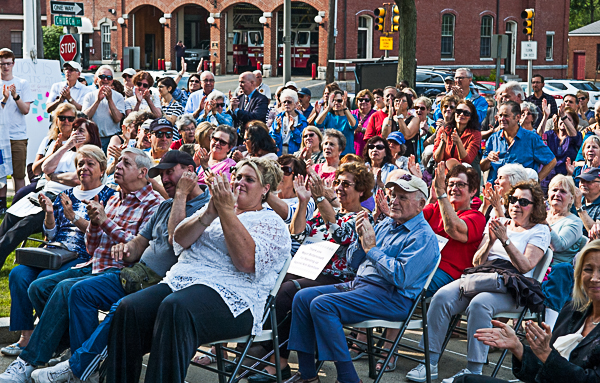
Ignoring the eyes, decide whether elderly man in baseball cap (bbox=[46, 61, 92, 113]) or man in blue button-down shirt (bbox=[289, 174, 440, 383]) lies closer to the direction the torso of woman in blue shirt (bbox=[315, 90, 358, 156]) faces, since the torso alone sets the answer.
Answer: the man in blue button-down shirt

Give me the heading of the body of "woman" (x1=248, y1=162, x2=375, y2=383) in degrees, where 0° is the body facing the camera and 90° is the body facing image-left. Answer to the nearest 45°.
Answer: approximately 45°

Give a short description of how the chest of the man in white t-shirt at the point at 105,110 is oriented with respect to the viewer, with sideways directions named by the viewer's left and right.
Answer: facing the viewer

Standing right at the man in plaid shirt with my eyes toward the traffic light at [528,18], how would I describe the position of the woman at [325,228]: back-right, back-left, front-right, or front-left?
front-right

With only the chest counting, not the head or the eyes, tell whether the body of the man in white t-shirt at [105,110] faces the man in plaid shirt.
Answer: yes

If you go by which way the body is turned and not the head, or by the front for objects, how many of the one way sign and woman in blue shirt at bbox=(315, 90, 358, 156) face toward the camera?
2

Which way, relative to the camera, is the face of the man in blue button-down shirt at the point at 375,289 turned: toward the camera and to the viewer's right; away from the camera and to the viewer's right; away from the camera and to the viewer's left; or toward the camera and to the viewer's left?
toward the camera and to the viewer's left

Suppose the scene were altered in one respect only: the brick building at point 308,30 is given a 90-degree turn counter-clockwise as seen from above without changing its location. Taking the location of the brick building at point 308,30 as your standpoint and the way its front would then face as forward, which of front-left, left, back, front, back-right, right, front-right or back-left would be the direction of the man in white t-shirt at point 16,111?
right

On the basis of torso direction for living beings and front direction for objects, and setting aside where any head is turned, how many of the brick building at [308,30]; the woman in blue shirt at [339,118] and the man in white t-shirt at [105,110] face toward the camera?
3

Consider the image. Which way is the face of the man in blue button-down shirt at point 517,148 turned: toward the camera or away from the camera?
toward the camera

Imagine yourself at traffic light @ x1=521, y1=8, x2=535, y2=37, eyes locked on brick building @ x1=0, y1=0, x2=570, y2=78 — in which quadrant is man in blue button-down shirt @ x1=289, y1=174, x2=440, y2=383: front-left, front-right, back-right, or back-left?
back-left

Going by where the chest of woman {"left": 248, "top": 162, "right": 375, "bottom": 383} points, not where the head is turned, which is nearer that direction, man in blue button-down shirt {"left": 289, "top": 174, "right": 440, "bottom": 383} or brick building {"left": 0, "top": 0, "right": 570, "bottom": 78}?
the man in blue button-down shirt

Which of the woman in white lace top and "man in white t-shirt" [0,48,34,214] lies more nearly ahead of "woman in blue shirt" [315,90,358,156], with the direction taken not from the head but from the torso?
the woman in white lace top

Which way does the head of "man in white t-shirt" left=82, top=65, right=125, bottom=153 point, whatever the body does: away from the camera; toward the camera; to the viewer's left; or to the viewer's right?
toward the camera

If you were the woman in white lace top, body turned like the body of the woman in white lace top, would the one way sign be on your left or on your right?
on your right

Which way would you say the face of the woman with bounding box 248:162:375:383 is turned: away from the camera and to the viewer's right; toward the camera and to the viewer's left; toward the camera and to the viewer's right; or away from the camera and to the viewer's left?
toward the camera and to the viewer's left

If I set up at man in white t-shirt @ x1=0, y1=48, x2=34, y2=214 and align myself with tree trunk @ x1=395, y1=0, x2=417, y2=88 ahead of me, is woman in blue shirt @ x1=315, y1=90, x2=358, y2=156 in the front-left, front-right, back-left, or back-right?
front-right

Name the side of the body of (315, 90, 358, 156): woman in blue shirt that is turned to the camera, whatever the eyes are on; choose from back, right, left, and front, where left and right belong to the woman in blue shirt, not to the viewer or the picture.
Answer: front

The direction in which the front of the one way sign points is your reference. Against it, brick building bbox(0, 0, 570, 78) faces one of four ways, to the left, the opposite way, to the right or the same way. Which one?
the same way
